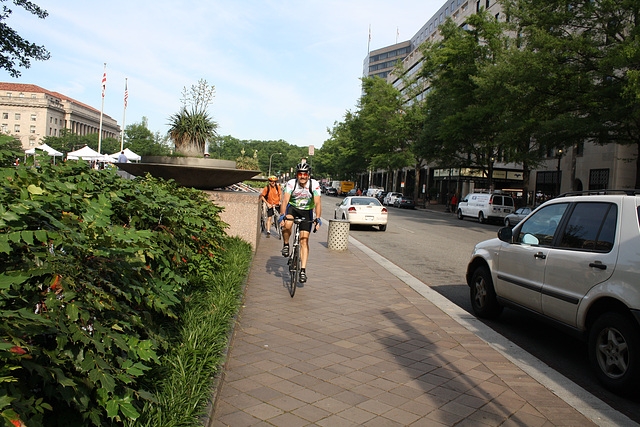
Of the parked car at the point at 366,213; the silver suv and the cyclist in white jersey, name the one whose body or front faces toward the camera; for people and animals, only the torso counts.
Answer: the cyclist in white jersey

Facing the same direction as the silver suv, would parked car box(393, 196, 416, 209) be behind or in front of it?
in front

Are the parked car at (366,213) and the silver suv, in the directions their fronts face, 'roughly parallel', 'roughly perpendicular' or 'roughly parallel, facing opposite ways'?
roughly parallel

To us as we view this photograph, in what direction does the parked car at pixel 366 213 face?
facing away from the viewer and to the left of the viewer

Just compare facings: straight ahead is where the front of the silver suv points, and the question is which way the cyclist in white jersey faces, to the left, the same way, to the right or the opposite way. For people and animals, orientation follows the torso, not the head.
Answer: the opposite way

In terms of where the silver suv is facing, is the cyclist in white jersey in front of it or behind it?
in front

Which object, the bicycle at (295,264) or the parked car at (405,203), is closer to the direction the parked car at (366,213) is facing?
the parked car

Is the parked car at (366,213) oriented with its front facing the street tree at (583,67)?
no

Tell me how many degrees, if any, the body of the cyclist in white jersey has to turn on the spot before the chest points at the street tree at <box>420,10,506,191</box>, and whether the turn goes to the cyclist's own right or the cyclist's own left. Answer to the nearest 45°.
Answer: approximately 180°

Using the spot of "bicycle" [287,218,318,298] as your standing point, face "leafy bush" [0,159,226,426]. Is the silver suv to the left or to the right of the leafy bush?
left

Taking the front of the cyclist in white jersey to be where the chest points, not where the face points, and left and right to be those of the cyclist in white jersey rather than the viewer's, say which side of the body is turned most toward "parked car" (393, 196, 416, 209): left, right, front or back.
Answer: back

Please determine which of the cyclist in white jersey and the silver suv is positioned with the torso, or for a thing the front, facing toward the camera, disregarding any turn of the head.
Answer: the cyclist in white jersey

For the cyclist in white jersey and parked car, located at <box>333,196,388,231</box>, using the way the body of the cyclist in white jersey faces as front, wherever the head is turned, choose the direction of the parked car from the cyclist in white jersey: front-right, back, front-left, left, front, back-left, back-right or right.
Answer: back

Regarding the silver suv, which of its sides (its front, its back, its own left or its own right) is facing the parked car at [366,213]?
front

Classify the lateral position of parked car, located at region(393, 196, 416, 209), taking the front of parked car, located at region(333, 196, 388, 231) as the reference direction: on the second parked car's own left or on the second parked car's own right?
on the second parked car's own right

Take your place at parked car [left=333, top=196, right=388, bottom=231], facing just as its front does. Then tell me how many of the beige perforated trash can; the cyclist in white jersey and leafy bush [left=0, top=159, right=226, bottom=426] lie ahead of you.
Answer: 0

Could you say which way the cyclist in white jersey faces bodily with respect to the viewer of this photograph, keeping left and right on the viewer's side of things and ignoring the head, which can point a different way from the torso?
facing the viewer

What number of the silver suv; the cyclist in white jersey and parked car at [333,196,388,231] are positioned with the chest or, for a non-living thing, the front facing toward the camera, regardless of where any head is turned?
1
